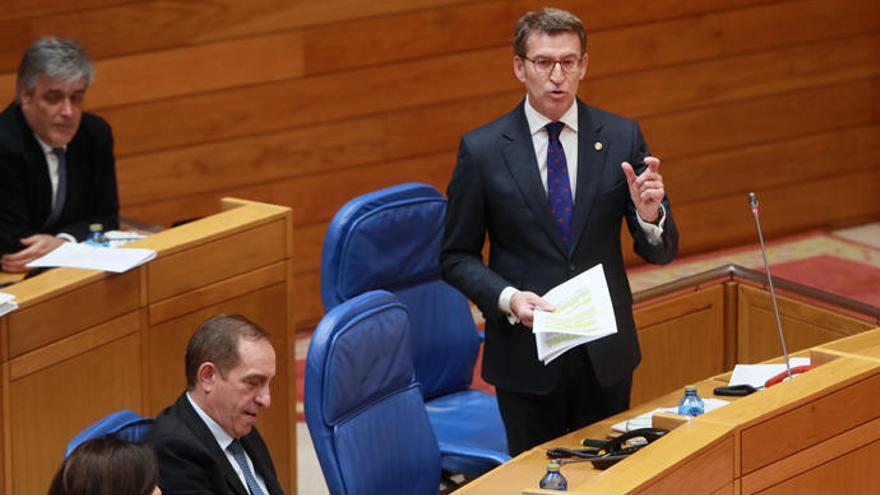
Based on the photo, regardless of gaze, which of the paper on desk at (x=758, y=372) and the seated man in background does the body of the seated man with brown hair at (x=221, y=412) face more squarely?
the paper on desk

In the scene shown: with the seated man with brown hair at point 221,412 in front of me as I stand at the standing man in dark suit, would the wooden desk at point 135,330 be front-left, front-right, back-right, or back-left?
front-right

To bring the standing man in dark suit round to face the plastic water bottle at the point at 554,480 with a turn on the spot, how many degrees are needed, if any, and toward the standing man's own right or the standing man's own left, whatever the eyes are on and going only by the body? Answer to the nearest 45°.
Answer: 0° — they already face it

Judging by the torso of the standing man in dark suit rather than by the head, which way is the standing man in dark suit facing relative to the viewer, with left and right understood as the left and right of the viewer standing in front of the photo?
facing the viewer

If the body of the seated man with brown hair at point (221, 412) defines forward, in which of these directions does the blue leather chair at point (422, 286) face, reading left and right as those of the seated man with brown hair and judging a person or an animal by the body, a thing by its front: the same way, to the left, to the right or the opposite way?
the same way

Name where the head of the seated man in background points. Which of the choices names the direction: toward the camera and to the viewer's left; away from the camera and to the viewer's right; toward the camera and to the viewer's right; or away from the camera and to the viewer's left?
toward the camera and to the viewer's right

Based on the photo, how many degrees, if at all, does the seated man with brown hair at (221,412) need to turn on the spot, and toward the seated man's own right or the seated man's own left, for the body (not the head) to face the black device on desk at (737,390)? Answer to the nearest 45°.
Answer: approximately 45° to the seated man's own left

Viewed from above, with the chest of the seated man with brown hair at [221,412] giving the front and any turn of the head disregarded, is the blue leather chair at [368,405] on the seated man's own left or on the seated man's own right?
on the seated man's own left

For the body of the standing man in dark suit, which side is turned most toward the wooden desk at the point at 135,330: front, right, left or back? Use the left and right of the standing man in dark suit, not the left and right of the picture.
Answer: right

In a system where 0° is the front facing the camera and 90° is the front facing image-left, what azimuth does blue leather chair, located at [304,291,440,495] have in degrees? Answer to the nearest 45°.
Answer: approximately 315°
